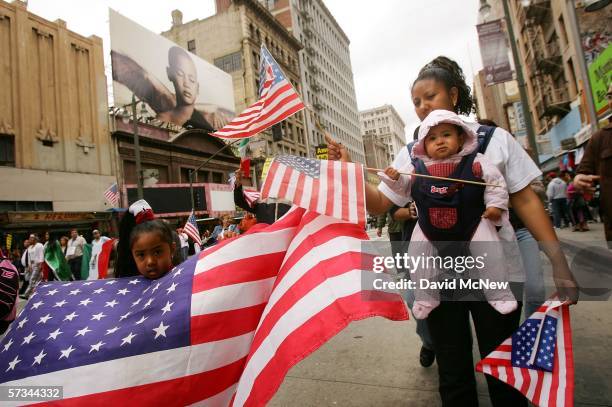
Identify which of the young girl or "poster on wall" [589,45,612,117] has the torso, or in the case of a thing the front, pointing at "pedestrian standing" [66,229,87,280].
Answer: the poster on wall

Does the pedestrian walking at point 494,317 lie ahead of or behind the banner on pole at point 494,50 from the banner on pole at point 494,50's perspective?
ahead

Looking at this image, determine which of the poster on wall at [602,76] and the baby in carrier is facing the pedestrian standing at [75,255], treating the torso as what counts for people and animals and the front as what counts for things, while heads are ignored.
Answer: the poster on wall

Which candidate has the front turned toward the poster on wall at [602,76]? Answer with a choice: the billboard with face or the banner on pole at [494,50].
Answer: the billboard with face

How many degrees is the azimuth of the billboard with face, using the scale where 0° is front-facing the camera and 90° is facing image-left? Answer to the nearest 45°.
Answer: approximately 315°
